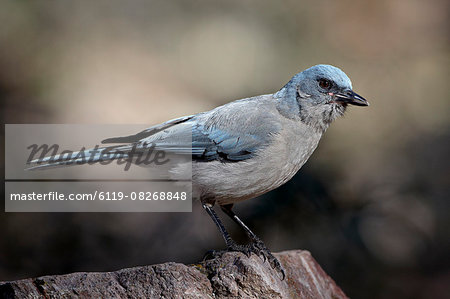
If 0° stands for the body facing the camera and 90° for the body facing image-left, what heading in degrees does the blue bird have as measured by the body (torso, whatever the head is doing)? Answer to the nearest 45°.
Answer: approximately 270°
